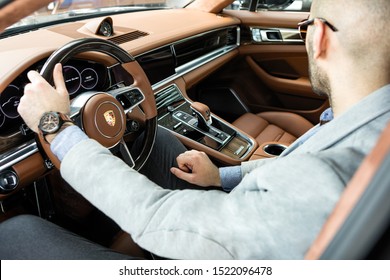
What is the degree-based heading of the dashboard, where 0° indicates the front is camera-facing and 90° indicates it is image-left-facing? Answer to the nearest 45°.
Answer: approximately 315°

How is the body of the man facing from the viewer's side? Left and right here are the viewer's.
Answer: facing away from the viewer and to the left of the viewer

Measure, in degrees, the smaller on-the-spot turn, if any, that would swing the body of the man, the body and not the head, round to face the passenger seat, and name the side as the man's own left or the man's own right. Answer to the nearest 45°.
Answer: approximately 45° to the man's own right

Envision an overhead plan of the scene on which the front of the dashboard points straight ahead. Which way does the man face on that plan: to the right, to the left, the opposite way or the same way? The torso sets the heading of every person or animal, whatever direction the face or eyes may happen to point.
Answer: the opposite way

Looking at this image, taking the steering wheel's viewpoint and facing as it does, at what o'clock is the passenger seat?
The passenger seat is roughly at 9 o'clock from the steering wheel.

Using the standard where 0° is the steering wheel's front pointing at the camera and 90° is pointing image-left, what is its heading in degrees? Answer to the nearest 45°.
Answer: approximately 315°
